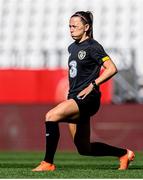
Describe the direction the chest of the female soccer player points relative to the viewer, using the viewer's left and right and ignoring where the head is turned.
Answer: facing the viewer and to the left of the viewer
